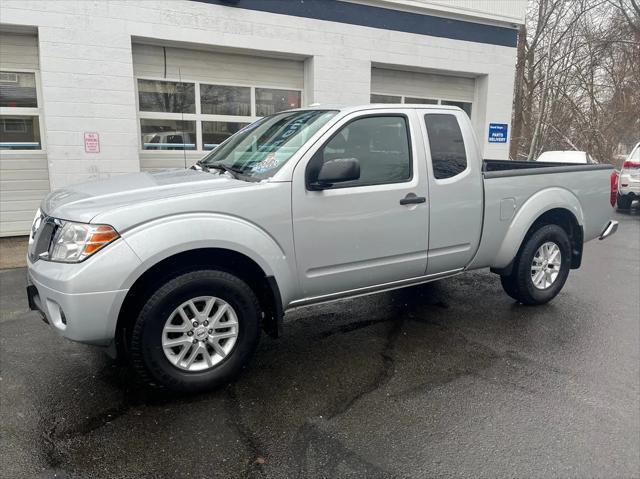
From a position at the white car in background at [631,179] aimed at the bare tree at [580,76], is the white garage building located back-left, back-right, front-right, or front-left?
back-left

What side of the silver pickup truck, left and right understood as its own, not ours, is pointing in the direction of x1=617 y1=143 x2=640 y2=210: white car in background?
back

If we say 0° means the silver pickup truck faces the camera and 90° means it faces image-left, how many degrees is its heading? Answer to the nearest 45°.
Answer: approximately 45°

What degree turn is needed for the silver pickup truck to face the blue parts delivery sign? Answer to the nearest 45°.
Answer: approximately 180°

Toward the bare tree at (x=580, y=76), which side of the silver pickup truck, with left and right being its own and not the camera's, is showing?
back
